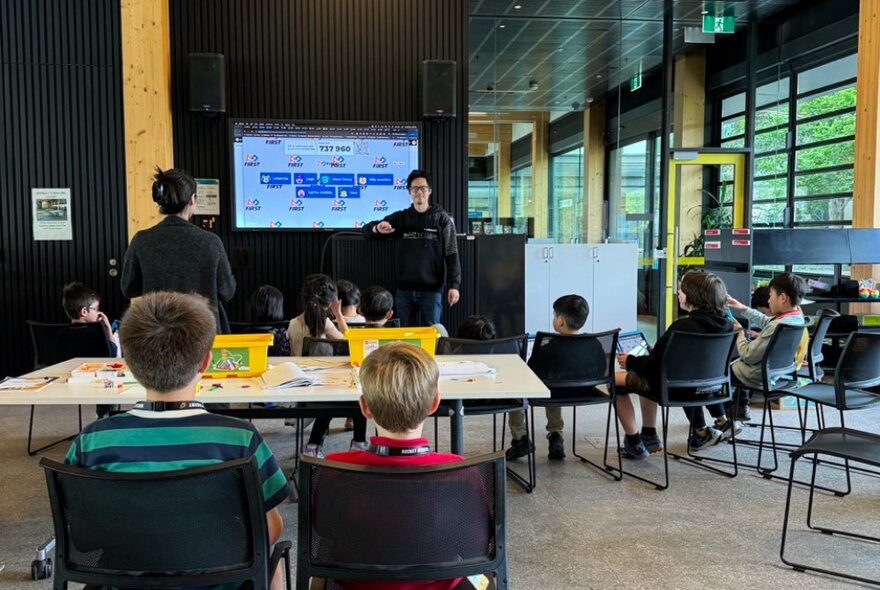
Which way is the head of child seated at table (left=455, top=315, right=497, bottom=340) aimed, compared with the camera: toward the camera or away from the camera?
away from the camera

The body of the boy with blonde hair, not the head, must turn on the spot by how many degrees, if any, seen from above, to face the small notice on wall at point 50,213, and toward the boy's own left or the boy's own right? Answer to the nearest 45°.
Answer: approximately 45° to the boy's own left

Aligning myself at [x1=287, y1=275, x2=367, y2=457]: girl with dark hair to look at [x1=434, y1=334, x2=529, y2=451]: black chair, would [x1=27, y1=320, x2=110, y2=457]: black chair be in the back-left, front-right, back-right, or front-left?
back-right

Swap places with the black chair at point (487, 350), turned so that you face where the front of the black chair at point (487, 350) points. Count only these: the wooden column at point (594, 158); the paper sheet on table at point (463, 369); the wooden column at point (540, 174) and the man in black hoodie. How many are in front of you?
3

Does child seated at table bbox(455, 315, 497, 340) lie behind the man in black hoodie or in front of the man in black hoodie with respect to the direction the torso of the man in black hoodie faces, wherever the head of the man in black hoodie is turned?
in front

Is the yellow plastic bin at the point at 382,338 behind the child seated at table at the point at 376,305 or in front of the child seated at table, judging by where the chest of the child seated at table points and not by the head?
behind

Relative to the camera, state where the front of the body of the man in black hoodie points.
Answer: toward the camera

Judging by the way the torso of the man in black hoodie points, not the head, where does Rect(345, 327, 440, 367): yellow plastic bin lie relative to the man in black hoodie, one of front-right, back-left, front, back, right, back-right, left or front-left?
front

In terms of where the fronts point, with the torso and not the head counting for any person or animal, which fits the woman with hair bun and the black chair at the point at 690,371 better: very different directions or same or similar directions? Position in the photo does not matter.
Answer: same or similar directions

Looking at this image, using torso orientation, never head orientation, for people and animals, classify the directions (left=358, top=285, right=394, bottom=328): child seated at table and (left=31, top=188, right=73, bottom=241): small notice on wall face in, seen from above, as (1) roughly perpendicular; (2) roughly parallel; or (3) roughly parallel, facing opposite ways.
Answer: roughly parallel, facing opposite ways

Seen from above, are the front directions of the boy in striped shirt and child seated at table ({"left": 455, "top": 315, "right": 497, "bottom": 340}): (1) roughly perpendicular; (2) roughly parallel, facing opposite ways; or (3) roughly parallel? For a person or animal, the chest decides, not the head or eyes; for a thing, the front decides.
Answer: roughly parallel

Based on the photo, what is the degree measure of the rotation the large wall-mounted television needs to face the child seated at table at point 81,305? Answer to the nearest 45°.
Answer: approximately 45° to its right

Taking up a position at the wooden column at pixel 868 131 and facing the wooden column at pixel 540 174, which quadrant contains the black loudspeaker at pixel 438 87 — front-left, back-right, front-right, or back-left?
front-left

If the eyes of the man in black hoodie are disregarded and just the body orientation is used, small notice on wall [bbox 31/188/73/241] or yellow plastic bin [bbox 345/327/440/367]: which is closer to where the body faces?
the yellow plastic bin

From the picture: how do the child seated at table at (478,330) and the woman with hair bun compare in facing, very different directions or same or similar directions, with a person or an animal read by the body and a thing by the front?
same or similar directions

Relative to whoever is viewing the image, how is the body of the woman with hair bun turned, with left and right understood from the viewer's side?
facing away from the viewer

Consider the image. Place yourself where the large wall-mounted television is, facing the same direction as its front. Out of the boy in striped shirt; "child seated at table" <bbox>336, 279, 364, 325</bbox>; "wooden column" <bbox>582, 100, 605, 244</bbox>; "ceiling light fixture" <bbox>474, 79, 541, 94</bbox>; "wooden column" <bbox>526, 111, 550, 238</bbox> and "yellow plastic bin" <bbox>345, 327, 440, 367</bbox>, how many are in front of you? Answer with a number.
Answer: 3

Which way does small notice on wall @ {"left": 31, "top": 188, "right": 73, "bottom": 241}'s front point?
toward the camera
